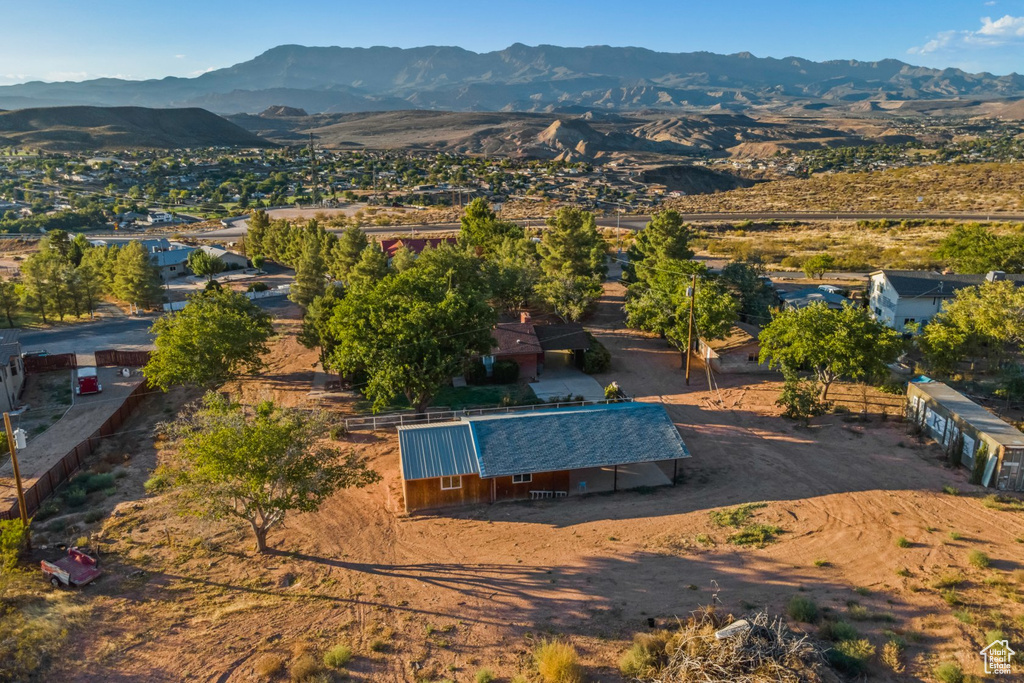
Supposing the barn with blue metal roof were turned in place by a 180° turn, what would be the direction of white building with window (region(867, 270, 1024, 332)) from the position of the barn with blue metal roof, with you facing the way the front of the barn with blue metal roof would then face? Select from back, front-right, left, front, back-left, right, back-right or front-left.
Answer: front-right

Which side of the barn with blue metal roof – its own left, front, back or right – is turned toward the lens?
front

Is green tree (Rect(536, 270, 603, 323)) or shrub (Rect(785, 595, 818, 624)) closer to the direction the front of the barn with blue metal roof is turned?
the shrub

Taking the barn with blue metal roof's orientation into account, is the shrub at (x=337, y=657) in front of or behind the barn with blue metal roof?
in front

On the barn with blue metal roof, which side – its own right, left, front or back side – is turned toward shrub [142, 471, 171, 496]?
right

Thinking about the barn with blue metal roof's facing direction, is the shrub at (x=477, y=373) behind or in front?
behind

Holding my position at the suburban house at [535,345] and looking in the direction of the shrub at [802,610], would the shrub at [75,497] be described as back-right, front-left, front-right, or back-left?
front-right

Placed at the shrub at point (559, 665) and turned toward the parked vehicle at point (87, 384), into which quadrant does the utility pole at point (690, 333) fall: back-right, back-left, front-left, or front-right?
front-right

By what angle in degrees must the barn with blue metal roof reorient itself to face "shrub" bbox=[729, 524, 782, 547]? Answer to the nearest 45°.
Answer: approximately 45° to its left

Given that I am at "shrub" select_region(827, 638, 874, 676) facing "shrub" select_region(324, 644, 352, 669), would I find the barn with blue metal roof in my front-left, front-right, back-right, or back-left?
front-right

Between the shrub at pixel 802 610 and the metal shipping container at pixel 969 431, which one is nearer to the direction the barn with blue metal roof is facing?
the shrub

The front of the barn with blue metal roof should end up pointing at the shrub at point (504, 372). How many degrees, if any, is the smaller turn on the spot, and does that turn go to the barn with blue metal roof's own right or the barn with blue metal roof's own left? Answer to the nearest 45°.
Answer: approximately 180°

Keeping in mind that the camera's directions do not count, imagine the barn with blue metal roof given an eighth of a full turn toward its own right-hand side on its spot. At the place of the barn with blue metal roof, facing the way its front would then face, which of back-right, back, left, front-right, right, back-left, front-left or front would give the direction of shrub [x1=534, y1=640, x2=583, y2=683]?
front-left
